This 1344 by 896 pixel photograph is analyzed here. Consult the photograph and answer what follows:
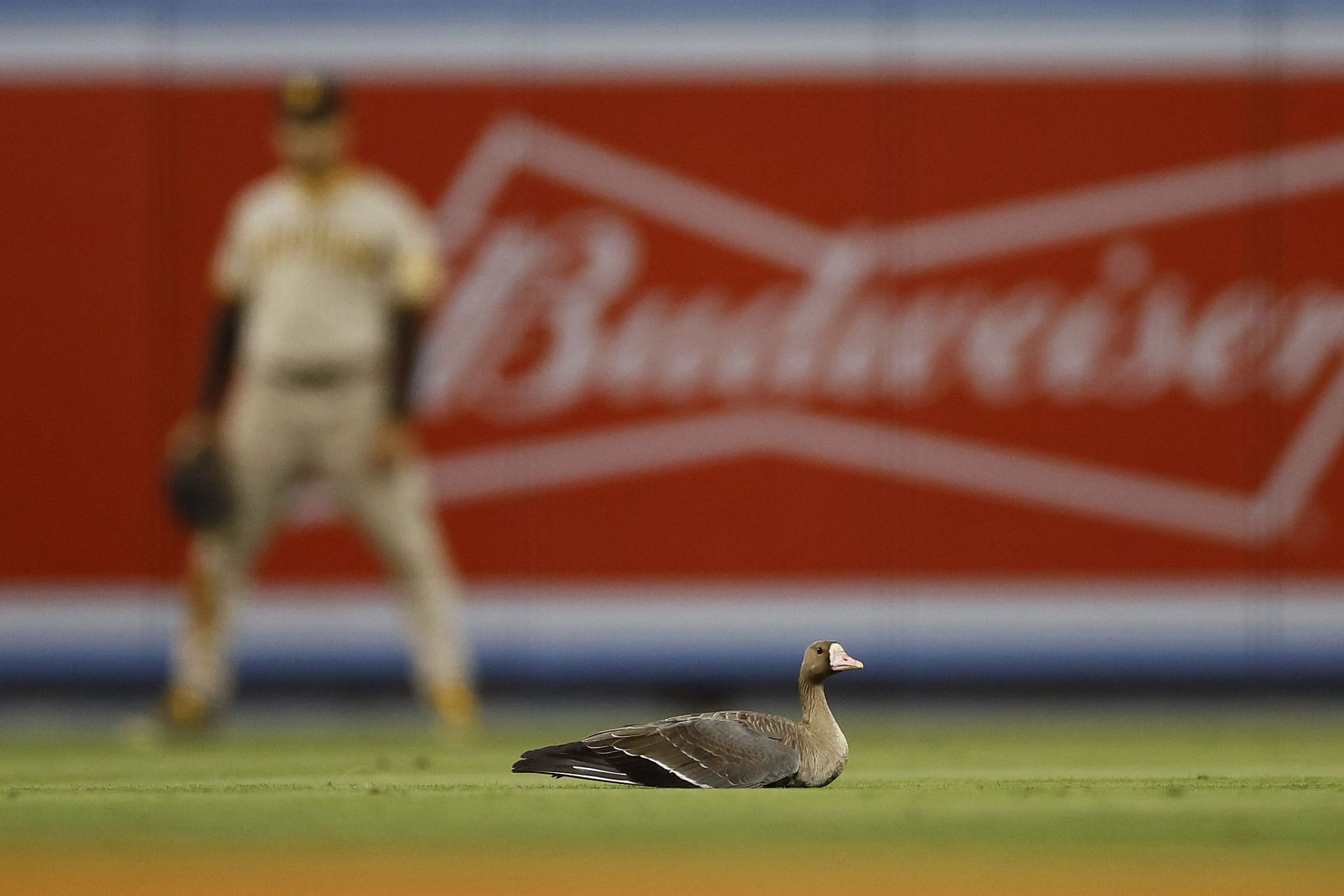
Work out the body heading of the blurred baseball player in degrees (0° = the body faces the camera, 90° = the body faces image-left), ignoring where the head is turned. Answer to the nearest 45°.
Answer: approximately 0°

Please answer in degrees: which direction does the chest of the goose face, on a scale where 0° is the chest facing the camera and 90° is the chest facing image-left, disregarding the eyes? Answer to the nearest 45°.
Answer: approximately 270°

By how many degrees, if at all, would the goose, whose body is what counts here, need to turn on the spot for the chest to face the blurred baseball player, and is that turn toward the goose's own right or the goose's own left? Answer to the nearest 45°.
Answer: approximately 135° to the goose's own left

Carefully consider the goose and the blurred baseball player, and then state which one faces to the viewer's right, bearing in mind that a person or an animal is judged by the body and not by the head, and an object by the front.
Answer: the goose

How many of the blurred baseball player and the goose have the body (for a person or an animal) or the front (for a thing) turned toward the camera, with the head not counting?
1

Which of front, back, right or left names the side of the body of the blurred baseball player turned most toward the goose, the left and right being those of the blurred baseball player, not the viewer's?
front

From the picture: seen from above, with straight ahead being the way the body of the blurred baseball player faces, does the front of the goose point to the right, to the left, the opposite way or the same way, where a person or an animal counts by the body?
to the left
